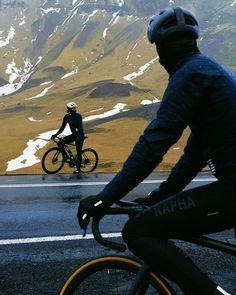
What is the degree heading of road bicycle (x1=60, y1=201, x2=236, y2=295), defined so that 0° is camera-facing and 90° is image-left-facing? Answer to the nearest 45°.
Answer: approximately 90°

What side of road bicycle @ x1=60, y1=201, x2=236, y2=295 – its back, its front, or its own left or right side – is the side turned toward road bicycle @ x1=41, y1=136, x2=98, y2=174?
right

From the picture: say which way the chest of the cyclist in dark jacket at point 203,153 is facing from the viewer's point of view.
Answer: to the viewer's left

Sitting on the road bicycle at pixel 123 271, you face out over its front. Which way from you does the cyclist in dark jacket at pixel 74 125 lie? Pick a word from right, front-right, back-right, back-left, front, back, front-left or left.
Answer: right
